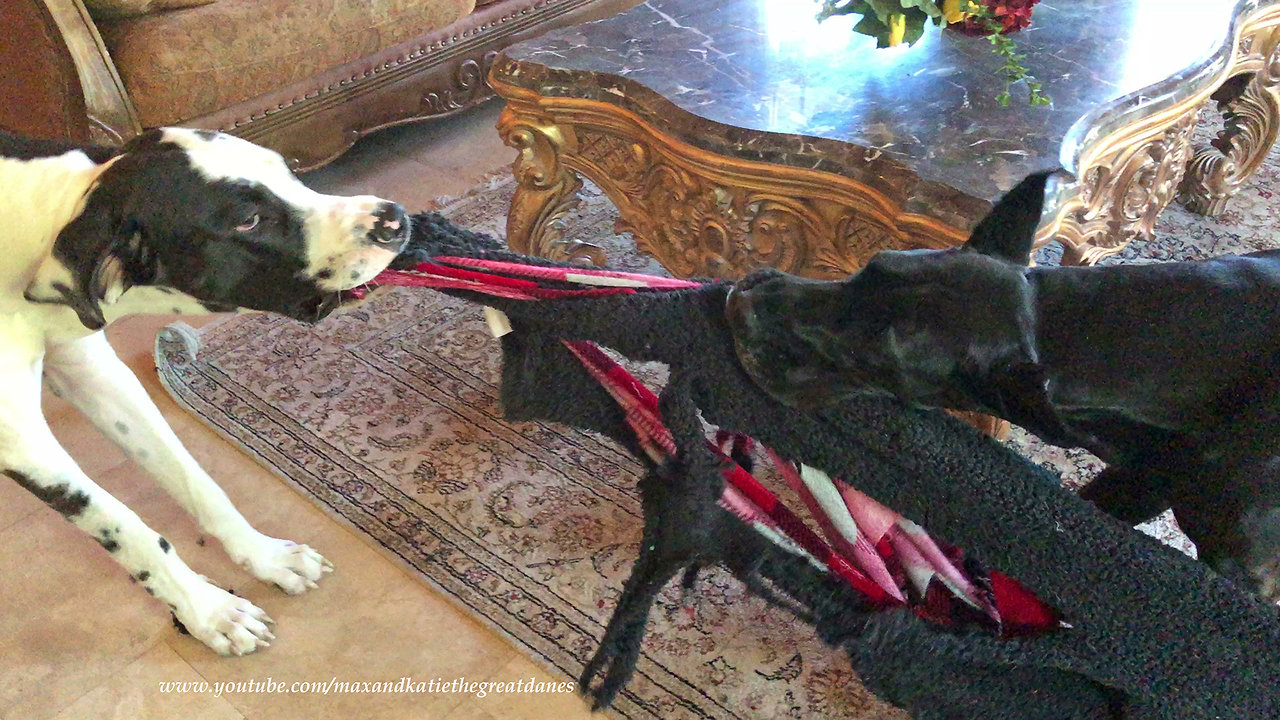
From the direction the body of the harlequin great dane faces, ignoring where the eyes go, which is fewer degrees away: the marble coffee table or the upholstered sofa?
the marble coffee table

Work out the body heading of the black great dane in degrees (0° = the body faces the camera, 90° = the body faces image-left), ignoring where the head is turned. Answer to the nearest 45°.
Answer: approximately 90°

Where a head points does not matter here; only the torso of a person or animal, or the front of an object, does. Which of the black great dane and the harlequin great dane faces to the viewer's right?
the harlequin great dane

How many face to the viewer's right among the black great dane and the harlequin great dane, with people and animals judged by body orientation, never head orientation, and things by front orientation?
1

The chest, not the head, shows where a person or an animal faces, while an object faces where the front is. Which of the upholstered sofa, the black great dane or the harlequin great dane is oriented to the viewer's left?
the black great dane

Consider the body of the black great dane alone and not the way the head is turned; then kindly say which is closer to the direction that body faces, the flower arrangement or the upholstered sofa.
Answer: the upholstered sofa

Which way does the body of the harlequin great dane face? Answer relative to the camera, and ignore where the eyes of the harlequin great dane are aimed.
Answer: to the viewer's right
